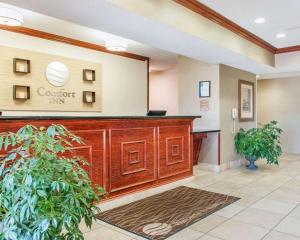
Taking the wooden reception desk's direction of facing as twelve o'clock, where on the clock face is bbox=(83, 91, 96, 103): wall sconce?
The wall sconce is roughly at 7 o'clock from the wooden reception desk.

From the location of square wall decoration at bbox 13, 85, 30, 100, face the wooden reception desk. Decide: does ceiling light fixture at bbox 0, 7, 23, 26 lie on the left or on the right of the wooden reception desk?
right

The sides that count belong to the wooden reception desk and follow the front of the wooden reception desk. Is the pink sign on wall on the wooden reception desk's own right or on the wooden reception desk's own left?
on the wooden reception desk's own left

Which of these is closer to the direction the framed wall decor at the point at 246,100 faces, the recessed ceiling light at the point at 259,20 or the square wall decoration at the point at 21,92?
the recessed ceiling light

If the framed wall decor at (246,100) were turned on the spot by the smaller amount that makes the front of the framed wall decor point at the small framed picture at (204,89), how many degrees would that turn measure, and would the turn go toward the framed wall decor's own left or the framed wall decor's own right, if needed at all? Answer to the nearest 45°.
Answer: approximately 90° to the framed wall decor's own right

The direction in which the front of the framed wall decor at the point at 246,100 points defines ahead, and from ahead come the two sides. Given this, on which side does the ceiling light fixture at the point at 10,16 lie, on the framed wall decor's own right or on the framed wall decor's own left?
on the framed wall decor's own right

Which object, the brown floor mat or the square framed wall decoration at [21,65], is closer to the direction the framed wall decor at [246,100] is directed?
the brown floor mat

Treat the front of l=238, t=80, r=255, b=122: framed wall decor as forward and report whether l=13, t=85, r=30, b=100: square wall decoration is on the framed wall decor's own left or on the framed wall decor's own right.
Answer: on the framed wall decor's own right

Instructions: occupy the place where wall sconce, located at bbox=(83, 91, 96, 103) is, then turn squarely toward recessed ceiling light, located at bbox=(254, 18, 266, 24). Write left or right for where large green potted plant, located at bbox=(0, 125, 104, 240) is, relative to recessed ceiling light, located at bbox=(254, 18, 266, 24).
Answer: right

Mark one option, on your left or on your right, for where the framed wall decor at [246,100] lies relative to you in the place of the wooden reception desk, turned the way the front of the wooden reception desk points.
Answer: on your left

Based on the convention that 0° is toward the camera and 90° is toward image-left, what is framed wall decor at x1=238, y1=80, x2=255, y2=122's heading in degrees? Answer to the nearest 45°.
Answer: approximately 315°

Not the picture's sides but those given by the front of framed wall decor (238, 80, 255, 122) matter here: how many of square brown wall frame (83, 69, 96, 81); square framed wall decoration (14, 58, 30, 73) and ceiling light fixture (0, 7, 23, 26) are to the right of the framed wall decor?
3
